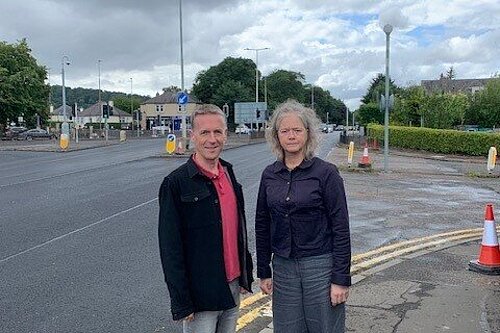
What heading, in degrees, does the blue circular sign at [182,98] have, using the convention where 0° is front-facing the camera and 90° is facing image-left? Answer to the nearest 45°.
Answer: approximately 0°

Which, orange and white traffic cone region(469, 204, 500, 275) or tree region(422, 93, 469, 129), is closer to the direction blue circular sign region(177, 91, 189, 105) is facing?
the orange and white traffic cone

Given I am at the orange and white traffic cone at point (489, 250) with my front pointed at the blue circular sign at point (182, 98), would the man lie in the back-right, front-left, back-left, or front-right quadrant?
back-left

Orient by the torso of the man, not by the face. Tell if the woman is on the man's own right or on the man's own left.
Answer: on the man's own left

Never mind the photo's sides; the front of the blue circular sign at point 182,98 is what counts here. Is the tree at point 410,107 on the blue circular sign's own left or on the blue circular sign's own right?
on the blue circular sign's own left

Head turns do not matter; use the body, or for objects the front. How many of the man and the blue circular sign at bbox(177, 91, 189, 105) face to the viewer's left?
0

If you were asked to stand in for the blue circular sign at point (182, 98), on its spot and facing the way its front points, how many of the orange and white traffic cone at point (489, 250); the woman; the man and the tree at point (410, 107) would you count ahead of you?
3

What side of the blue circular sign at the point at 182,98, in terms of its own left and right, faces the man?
front

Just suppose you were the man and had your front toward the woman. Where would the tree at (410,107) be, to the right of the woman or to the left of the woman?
left

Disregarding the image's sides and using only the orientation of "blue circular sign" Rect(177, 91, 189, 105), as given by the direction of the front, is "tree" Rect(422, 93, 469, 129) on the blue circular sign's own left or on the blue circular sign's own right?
on the blue circular sign's own left

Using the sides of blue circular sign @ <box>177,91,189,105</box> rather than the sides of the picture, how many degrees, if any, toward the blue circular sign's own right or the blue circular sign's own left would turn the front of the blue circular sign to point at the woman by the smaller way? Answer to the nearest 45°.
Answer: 0° — it already faces them

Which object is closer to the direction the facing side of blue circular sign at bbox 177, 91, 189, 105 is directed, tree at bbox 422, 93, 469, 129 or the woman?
the woman
